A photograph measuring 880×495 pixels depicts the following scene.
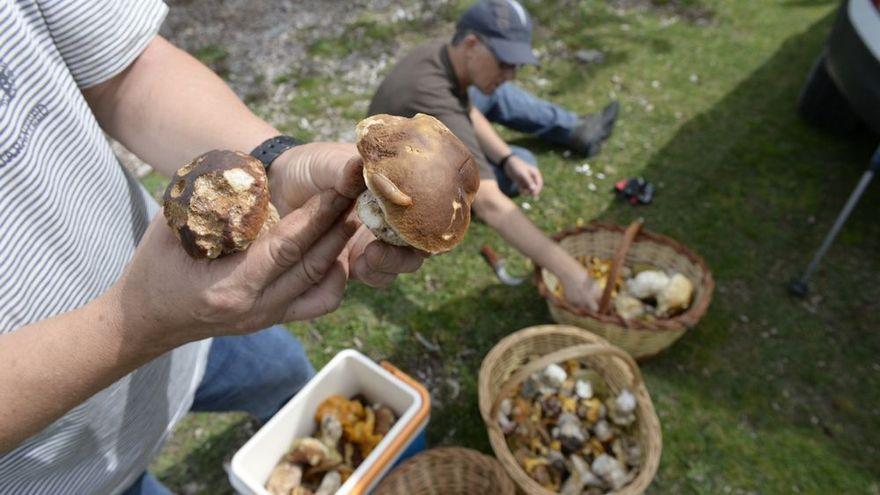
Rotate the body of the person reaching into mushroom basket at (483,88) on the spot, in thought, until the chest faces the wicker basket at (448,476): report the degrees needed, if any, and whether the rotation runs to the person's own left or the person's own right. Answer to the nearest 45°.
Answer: approximately 90° to the person's own right

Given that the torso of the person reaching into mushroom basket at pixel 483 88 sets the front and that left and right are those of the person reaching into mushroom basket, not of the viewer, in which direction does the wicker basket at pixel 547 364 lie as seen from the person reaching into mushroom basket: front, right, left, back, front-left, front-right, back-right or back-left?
right

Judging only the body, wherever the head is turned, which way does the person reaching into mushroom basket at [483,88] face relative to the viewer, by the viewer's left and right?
facing to the right of the viewer

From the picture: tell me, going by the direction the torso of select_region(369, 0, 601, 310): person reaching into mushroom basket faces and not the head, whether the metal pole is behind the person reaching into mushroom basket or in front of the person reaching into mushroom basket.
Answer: in front

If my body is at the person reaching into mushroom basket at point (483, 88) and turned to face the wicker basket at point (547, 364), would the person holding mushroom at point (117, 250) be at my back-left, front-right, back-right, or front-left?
front-right

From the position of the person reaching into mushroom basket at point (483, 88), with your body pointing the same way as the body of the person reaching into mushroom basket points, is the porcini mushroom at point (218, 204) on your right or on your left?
on your right

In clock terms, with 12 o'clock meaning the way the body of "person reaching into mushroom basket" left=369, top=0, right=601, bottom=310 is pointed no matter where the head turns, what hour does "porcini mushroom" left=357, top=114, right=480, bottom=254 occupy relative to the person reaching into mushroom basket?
The porcini mushroom is roughly at 3 o'clock from the person reaching into mushroom basket.

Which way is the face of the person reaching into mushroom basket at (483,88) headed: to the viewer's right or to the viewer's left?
to the viewer's right

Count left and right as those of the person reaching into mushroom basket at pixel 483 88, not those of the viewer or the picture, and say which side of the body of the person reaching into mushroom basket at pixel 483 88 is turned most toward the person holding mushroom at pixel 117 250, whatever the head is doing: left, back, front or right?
right

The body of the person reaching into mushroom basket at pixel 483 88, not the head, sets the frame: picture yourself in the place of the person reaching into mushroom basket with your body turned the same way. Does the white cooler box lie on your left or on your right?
on your right

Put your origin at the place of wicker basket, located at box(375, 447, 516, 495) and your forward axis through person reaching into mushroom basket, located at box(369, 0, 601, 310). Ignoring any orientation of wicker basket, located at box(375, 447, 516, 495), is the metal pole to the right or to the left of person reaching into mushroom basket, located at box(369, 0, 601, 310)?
right
